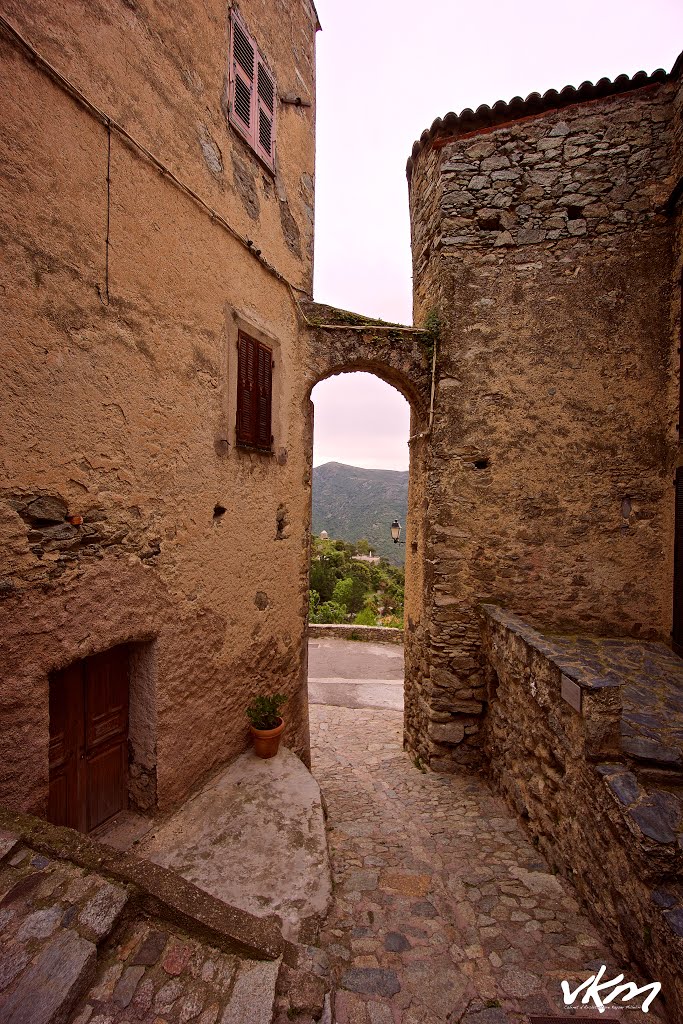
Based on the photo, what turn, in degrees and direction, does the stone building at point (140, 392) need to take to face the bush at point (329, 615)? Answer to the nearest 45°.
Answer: approximately 90° to its left

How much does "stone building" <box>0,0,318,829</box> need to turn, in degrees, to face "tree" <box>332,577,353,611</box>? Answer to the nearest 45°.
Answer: approximately 90° to its left

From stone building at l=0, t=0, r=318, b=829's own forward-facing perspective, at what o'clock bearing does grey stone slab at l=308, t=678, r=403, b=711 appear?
The grey stone slab is roughly at 9 o'clock from the stone building.

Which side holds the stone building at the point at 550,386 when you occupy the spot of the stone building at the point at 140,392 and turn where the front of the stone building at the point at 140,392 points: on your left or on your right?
on your left
